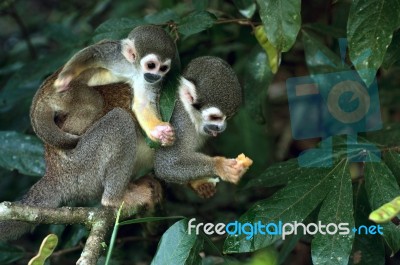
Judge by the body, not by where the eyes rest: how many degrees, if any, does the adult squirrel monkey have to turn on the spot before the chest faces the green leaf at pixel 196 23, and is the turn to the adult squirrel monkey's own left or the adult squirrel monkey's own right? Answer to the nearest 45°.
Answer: approximately 45° to the adult squirrel monkey's own left

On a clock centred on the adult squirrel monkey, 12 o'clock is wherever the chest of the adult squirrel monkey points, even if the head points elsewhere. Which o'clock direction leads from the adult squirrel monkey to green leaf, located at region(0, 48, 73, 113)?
The green leaf is roughly at 8 o'clock from the adult squirrel monkey.

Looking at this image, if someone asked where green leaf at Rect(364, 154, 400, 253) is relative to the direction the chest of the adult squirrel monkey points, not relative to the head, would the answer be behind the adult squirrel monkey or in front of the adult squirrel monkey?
in front

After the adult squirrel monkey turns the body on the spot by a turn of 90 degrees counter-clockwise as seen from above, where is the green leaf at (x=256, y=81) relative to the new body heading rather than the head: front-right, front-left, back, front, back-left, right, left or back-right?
front-right

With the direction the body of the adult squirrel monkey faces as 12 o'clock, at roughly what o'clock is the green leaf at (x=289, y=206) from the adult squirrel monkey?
The green leaf is roughly at 1 o'clock from the adult squirrel monkey.

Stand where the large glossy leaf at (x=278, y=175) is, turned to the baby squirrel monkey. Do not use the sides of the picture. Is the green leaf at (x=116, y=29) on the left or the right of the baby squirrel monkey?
right

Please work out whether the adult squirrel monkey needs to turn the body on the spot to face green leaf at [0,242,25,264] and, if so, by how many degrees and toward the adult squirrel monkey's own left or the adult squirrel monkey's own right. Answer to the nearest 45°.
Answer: approximately 180°

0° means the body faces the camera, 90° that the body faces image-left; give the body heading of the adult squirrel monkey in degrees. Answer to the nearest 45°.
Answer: approximately 270°

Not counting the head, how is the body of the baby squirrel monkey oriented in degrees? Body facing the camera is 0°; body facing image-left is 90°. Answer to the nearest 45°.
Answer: approximately 315°

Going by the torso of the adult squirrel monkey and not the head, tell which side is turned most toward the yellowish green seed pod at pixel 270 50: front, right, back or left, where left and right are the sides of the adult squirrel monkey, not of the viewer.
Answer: front
